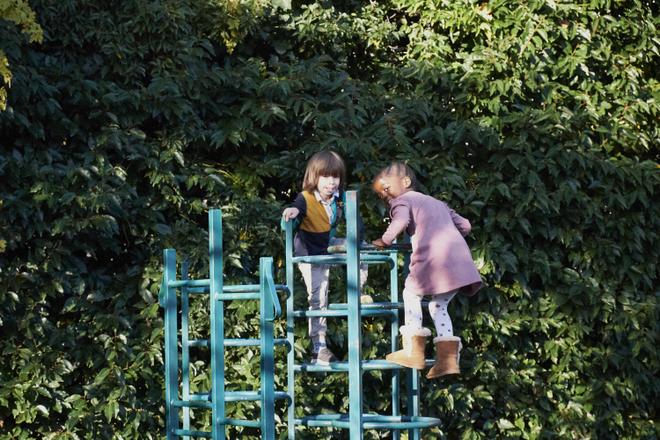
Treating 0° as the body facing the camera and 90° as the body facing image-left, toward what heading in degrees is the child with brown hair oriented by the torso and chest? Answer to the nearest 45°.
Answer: approximately 315°
